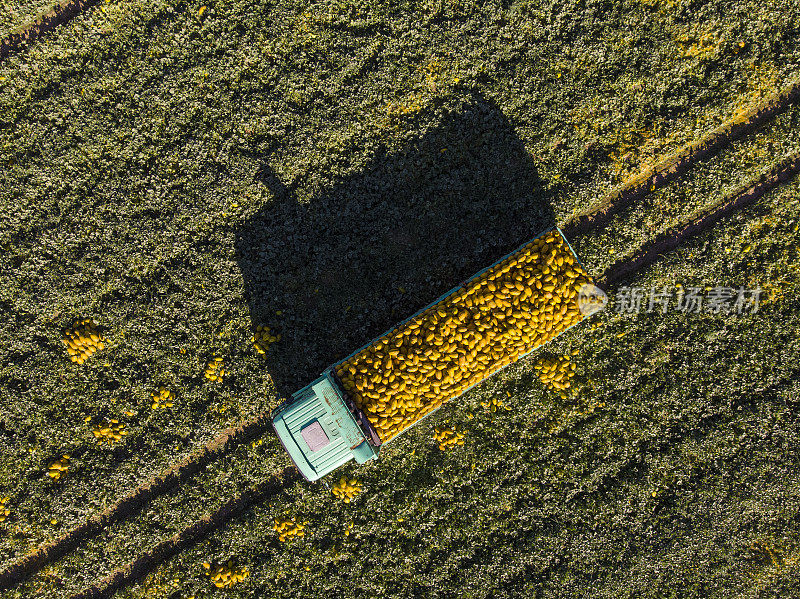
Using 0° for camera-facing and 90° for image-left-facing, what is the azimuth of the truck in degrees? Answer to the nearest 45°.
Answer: approximately 45°
